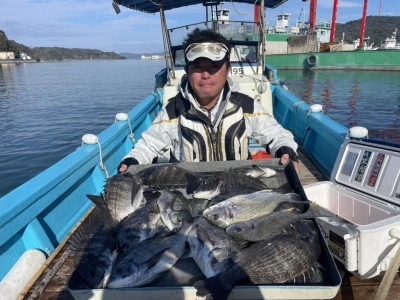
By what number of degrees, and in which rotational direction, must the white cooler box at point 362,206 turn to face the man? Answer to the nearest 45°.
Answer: approximately 45° to its right

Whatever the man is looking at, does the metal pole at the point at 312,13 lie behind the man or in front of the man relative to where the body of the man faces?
behind

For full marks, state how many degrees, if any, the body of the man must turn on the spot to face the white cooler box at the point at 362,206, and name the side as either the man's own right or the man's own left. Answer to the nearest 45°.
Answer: approximately 45° to the man's own left

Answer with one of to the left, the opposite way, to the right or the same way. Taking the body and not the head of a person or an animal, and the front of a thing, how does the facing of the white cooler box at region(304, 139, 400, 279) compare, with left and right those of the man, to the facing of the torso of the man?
to the right

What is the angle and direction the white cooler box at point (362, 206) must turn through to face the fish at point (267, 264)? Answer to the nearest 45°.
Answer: approximately 45° to its left

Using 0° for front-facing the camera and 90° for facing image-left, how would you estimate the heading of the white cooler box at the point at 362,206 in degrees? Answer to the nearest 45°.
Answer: approximately 45°

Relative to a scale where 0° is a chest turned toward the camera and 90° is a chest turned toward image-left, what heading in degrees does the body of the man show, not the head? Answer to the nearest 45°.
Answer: approximately 0°

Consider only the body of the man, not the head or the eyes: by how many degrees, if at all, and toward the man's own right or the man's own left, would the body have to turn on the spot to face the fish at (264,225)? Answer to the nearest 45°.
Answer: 0° — they already face it

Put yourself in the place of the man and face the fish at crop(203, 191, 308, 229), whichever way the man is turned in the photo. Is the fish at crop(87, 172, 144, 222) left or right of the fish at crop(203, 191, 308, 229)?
right

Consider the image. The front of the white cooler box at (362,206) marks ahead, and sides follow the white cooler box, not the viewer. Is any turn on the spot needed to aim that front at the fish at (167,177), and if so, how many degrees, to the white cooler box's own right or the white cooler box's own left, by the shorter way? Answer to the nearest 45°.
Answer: approximately 45° to the white cooler box's own right

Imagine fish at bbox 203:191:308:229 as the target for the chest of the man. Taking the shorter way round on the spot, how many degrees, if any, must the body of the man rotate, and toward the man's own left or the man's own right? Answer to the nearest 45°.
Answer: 0° — they already face it

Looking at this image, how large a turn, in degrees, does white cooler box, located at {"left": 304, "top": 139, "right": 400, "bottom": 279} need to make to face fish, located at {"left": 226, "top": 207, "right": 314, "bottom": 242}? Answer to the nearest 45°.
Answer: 0° — it already faces it

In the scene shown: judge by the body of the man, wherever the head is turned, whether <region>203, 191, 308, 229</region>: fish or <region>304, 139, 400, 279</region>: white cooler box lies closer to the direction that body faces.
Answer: the fish
